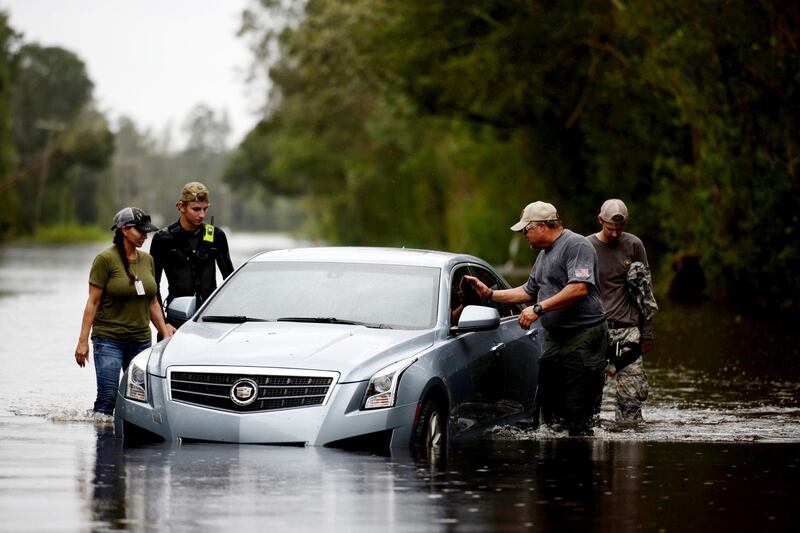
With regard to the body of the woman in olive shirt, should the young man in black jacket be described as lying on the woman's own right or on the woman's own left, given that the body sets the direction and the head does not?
on the woman's own left

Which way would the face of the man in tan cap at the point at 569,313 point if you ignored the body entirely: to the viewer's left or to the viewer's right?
to the viewer's left

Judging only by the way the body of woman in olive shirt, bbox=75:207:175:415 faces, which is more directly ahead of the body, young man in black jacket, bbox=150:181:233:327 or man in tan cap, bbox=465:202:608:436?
the man in tan cap

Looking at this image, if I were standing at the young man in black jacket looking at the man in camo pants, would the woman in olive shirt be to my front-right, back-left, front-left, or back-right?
back-right

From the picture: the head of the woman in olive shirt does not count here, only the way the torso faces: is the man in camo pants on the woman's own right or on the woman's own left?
on the woman's own left

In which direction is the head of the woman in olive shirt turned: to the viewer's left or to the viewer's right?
to the viewer's right

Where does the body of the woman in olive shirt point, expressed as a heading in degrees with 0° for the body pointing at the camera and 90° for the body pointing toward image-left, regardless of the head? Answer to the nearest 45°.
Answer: approximately 315°

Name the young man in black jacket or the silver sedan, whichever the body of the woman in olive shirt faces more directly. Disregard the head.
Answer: the silver sedan

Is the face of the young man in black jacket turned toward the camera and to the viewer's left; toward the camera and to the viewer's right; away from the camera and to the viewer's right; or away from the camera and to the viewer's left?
toward the camera and to the viewer's right
